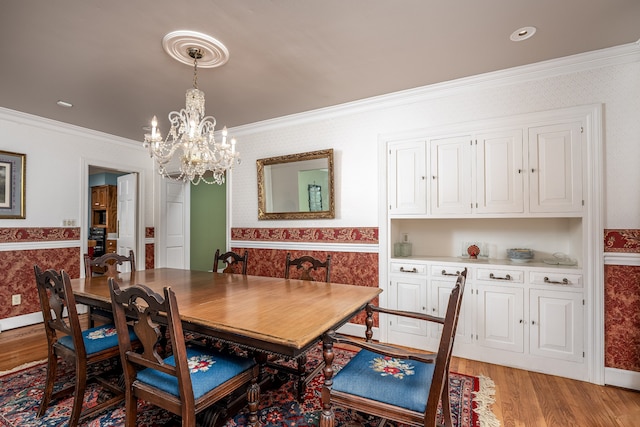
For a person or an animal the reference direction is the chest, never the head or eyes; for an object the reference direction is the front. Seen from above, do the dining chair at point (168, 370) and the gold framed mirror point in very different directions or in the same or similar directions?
very different directions

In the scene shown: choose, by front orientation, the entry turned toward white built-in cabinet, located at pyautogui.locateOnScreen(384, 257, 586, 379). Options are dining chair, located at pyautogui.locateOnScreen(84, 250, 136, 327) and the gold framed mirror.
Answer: the dining chair

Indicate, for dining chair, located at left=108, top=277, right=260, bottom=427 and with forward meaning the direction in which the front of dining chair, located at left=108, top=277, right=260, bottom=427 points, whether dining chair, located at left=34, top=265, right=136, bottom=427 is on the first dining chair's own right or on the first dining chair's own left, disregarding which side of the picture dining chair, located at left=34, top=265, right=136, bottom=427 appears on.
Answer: on the first dining chair's own left

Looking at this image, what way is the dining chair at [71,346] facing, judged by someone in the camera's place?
facing away from the viewer and to the right of the viewer

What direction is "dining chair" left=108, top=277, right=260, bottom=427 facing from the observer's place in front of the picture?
facing away from the viewer and to the right of the viewer

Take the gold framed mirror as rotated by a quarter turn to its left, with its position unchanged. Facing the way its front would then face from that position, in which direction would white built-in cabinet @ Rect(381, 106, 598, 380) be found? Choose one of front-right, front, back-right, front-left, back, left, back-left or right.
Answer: front

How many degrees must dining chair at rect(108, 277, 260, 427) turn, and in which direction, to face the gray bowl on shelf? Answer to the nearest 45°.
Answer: approximately 45° to its right

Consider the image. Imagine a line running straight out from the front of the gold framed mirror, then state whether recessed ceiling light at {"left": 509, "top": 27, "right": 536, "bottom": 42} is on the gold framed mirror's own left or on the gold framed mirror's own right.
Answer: on the gold framed mirror's own left

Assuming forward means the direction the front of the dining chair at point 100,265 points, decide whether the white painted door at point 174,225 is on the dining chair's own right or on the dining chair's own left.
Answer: on the dining chair's own left

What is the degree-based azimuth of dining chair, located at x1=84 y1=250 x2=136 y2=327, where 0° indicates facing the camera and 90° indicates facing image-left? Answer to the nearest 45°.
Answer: approximately 315°

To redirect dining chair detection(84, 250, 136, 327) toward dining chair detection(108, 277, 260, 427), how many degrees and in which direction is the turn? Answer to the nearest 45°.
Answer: approximately 45° to its right
